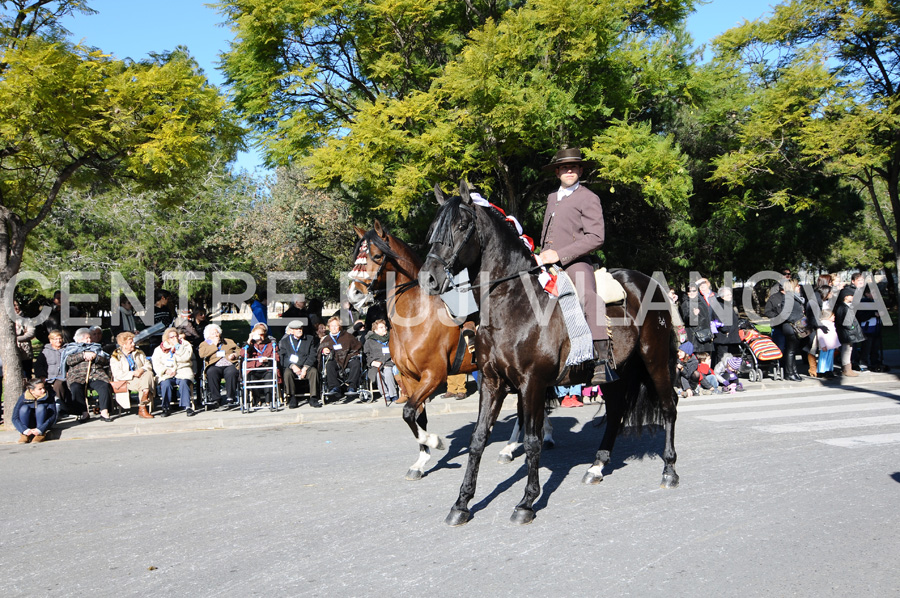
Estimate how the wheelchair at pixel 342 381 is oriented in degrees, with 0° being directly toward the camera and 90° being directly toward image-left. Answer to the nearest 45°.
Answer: approximately 0°

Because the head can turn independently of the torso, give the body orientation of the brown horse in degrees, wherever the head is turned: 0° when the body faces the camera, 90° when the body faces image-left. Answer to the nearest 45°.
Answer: approximately 45°

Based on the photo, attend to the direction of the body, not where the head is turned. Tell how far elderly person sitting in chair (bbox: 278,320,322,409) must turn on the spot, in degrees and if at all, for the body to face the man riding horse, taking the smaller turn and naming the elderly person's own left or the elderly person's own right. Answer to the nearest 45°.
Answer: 0° — they already face them

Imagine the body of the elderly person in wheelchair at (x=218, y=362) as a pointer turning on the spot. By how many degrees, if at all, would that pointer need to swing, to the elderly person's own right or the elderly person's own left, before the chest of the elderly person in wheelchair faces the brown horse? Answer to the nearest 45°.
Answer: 0° — they already face it

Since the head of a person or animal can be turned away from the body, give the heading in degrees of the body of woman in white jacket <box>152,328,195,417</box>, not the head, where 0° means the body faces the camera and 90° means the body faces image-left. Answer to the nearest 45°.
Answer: approximately 0°

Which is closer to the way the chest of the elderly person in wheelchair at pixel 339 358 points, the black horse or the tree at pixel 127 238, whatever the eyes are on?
the black horse

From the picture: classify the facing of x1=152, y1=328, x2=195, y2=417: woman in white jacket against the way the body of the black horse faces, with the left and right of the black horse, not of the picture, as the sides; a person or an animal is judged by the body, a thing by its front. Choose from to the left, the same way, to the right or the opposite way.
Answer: to the left

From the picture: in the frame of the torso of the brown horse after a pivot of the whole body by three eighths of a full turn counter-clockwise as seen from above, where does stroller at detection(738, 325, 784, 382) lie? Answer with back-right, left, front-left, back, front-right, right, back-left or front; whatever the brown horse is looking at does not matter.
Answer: front-left

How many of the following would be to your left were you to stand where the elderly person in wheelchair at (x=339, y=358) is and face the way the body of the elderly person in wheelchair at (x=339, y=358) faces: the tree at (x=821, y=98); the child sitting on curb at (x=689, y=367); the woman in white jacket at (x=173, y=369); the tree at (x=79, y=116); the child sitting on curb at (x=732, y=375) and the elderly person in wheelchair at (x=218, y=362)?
3

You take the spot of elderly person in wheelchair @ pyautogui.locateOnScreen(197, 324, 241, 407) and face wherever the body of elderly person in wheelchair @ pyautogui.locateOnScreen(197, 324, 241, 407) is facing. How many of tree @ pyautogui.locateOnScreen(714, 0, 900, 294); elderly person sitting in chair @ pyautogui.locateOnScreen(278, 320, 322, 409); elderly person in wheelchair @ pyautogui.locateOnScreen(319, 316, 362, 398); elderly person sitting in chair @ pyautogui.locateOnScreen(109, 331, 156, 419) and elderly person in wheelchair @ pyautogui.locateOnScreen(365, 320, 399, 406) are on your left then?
4

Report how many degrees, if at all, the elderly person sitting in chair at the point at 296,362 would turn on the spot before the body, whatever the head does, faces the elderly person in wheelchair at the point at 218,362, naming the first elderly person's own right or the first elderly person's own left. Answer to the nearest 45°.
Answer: approximately 90° to the first elderly person's own right

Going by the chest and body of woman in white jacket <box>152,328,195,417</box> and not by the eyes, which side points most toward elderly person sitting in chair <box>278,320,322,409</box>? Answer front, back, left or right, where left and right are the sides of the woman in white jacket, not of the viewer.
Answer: left

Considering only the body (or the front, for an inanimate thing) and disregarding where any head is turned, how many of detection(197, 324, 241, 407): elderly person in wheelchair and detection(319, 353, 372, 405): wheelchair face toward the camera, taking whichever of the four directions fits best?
2
